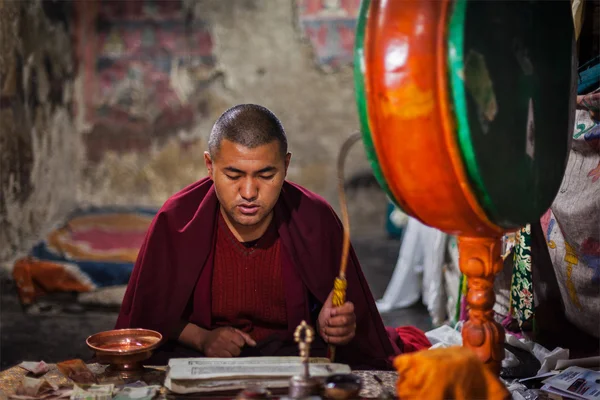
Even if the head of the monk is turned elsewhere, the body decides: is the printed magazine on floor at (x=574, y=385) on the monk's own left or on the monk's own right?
on the monk's own left

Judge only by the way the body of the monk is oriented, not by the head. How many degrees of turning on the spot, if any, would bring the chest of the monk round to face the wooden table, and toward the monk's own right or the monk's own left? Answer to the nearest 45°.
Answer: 0° — they already face it

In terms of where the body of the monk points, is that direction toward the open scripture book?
yes

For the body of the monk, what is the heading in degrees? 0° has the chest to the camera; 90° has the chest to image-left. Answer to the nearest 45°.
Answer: approximately 0°

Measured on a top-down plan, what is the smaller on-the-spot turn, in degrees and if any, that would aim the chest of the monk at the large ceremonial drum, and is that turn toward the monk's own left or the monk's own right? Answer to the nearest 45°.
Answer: approximately 45° to the monk's own left
